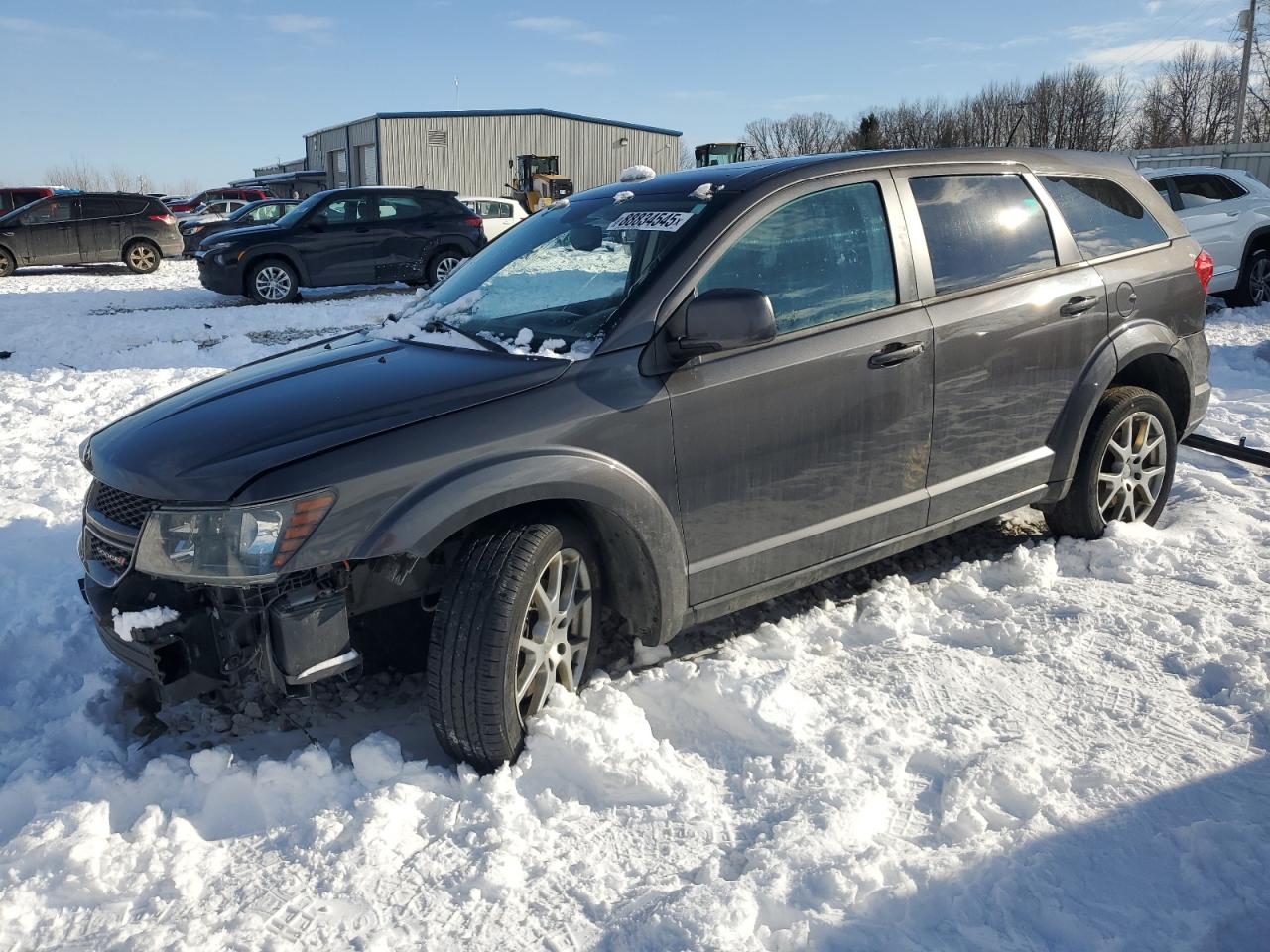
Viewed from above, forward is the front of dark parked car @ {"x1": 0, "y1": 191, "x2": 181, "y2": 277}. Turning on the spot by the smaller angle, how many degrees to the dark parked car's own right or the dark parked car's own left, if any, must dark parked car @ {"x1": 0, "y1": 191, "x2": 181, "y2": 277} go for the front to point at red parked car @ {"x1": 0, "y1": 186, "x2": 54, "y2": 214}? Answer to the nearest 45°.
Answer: approximately 90° to the dark parked car's own right

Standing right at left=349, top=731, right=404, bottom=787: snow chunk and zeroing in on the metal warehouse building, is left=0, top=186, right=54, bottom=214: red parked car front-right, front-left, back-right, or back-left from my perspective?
front-left

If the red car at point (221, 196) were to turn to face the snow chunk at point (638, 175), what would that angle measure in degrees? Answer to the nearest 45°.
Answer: approximately 90° to its left

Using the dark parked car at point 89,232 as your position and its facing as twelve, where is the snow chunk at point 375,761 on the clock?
The snow chunk is roughly at 9 o'clock from the dark parked car.

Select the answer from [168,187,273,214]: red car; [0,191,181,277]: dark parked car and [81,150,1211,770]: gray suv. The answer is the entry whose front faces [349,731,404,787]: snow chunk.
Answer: the gray suv

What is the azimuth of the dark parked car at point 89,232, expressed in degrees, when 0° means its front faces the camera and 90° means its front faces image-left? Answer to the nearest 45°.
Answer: approximately 90°

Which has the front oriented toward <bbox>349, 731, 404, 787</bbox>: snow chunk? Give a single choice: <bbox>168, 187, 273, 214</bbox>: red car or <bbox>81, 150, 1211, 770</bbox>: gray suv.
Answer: the gray suv

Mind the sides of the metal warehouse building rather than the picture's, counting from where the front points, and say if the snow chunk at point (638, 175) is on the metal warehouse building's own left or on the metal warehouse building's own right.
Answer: on the metal warehouse building's own left
